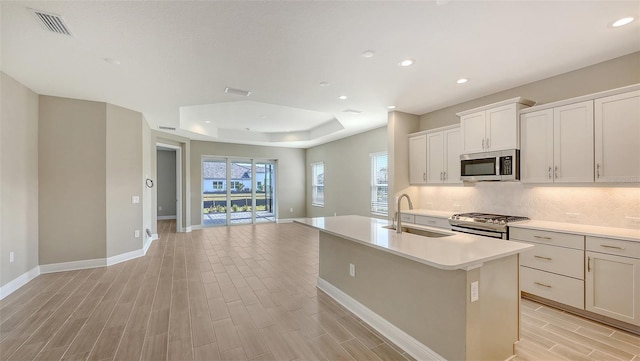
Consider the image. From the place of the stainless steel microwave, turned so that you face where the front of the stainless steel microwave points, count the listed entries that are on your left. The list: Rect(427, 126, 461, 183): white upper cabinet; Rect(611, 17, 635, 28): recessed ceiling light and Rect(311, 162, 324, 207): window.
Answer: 1

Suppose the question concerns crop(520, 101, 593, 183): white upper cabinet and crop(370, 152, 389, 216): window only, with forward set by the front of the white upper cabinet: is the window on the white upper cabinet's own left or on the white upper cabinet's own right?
on the white upper cabinet's own right

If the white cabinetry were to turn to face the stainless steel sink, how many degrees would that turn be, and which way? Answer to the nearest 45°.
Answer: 0° — it already faces it

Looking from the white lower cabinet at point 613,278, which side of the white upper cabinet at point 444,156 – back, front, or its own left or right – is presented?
left

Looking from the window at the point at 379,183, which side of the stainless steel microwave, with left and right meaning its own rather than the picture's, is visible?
right

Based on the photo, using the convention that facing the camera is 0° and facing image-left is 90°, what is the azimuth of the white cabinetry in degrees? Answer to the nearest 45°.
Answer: approximately 45°
